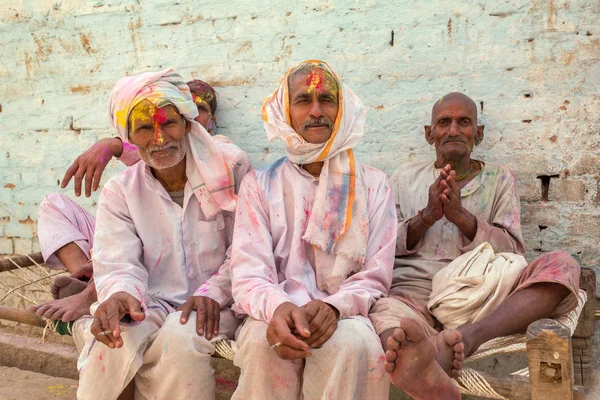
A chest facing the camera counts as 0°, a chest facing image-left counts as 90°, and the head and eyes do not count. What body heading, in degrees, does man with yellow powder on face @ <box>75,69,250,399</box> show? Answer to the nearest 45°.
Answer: approximately 0°

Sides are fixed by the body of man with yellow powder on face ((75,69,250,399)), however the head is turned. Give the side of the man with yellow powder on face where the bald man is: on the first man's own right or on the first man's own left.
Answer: on the first man's own left

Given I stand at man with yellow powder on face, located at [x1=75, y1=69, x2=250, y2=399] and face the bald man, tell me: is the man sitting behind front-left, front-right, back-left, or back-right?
back-left

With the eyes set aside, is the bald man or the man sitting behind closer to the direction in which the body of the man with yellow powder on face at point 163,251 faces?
the bald man

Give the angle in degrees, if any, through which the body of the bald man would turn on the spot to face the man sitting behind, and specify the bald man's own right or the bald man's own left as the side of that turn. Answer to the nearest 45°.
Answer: approximately 90° to the bald man's own right

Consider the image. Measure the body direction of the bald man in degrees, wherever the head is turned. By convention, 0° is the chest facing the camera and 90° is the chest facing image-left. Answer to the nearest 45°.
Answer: approximately 0°

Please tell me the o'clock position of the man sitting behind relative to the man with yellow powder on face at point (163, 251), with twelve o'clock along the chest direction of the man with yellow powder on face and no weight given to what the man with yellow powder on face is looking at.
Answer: The man sitting behind is roughly at 5 o'clock from the man with yellow powder on face.

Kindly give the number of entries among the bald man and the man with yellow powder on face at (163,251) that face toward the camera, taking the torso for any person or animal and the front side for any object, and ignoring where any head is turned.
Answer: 2

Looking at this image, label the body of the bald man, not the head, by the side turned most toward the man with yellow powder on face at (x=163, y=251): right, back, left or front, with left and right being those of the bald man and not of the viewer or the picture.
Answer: right
